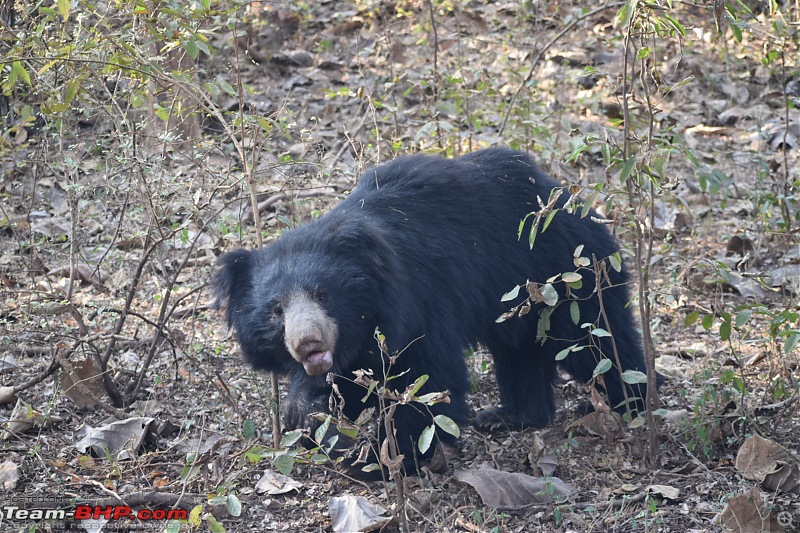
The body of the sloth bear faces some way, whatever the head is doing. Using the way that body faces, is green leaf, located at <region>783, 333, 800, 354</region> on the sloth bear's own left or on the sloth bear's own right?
on the sloth bear's own left

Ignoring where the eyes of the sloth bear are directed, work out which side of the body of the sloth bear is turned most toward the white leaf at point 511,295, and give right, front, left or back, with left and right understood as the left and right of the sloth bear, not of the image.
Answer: left

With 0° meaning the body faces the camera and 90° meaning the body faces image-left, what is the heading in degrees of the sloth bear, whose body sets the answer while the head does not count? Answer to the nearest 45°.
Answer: approximately 45°
